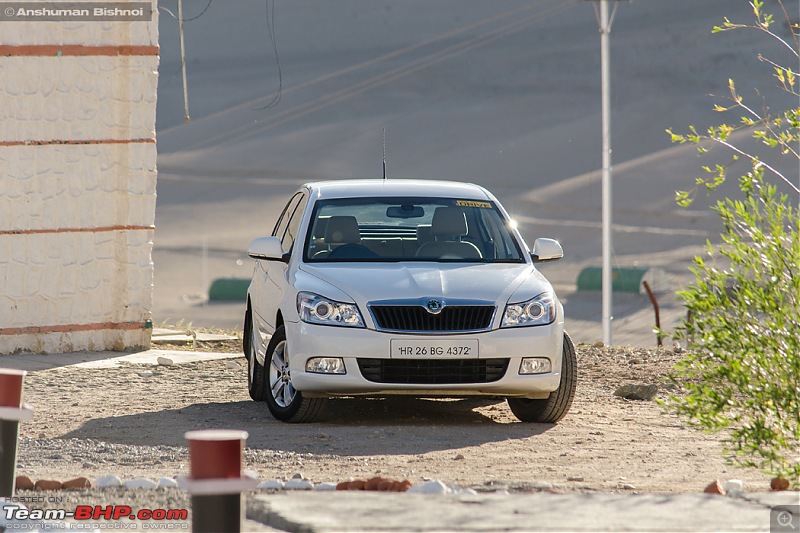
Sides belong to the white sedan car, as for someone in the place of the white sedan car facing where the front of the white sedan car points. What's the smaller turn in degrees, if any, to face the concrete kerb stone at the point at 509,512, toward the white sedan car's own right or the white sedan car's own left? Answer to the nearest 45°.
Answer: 0° — it already faces it

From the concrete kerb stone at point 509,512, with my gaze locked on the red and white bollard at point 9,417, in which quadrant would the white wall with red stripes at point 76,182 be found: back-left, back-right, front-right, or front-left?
front-right

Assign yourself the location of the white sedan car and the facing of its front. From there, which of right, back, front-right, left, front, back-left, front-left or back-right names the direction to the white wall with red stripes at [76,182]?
back-right

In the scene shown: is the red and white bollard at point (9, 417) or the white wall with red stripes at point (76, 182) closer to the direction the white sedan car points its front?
the red and white bollard

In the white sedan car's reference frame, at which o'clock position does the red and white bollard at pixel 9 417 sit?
The red and white bollard is roughly at 1 o'clock from the white sedan car.

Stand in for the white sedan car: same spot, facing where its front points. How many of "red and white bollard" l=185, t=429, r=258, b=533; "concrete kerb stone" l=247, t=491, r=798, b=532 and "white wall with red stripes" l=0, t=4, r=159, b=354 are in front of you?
2

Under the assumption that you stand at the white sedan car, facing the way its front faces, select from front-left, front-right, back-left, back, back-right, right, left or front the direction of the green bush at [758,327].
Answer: front-left

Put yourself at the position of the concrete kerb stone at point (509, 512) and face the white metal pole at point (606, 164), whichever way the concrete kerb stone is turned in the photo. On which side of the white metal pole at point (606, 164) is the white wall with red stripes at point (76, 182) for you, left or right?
left

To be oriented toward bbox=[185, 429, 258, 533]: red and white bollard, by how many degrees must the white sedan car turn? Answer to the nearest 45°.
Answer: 0° — it already faces it

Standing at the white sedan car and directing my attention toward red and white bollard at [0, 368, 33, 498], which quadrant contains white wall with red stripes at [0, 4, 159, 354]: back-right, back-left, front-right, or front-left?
back-right

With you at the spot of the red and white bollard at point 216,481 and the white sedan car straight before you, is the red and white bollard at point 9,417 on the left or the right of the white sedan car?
left

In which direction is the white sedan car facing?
toward the camera

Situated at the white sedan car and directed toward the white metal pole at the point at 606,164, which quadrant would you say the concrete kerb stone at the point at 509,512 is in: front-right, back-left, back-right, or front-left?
back-right

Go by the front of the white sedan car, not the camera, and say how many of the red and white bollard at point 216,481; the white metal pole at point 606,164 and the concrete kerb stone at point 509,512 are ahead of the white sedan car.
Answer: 2

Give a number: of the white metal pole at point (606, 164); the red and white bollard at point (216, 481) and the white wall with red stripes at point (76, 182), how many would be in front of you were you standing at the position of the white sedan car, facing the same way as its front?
1
